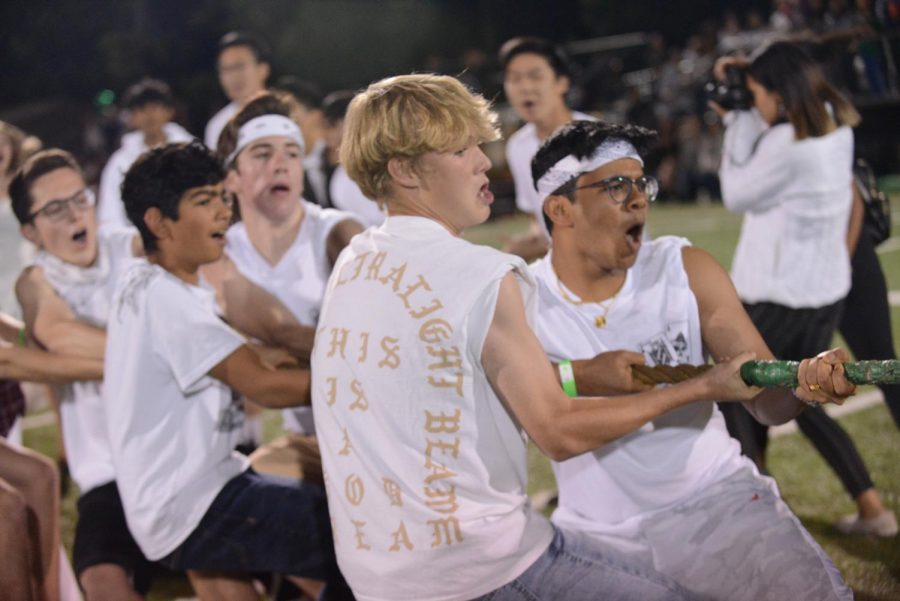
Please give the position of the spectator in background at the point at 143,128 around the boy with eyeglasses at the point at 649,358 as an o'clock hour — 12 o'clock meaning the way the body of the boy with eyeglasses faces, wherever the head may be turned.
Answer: The spectator in background is roughly at 6 o'clock from the boy with eyeglasses.

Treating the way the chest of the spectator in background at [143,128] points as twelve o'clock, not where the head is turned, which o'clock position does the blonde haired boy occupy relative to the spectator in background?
The blonde haired boy is roughly at 12 o'clock from the spectator in background.

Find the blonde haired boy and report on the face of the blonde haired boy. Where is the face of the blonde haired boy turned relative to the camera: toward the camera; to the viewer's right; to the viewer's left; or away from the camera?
to the viewer's right

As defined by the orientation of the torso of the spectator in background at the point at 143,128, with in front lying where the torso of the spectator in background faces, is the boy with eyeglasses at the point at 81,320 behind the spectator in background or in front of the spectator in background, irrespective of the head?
in front

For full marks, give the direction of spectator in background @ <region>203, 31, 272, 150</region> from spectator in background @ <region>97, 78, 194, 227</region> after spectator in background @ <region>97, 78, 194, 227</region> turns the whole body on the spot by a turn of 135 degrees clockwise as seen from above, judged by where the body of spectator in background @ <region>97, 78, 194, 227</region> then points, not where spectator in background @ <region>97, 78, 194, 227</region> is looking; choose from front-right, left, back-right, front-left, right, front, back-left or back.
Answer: back

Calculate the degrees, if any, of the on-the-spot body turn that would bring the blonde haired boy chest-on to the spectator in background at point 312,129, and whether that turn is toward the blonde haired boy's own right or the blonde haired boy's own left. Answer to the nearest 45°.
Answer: approximately 45° to the blonde haired boy's own left

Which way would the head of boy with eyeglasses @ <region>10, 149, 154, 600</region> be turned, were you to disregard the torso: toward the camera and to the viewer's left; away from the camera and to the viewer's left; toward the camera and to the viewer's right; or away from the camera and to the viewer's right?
toward the camera and to the viewer's right

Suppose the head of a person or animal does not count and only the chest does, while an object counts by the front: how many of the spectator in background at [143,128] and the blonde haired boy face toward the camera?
1

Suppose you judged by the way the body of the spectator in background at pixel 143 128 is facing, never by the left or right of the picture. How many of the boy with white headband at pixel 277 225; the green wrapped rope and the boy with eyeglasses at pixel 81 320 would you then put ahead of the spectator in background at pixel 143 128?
3

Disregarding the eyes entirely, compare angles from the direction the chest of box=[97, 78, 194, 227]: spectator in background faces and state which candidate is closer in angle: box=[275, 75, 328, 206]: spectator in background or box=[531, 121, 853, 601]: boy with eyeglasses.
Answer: the boy with eyeglasses

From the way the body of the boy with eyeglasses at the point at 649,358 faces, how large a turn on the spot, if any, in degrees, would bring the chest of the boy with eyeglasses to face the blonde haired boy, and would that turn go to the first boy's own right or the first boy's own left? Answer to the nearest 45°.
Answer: approximately 90° to the first boy's own right

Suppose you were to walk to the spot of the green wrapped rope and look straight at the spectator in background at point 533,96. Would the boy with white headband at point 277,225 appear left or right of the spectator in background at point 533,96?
left

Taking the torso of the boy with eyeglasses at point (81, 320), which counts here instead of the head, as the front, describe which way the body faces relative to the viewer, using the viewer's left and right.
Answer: facing the viewer and to the right of the viewer

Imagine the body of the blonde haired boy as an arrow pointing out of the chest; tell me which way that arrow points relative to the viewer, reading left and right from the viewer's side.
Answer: facing away from the viewer and to the right of the viewer

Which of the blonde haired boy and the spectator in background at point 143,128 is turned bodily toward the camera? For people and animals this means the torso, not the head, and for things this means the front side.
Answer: the spectator in background

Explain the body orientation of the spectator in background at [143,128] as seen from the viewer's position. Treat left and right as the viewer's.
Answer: facing the viewer

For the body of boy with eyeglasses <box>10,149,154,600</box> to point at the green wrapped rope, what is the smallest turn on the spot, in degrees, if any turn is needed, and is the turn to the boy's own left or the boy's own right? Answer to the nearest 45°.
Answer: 0° — they already face it

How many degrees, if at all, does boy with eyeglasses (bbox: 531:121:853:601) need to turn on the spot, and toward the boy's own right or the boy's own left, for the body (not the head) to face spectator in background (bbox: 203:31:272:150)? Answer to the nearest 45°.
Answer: approximately 180°

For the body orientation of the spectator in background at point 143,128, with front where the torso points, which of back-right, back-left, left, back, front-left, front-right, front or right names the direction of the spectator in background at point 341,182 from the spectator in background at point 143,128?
front-left
